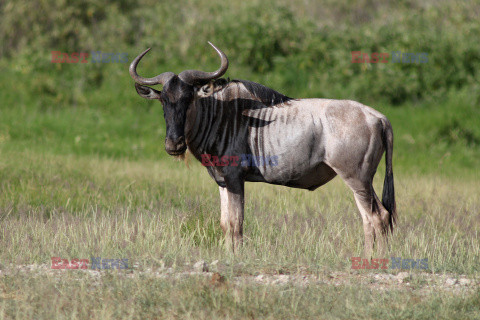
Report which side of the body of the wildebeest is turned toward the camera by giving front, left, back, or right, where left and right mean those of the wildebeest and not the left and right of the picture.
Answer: left
